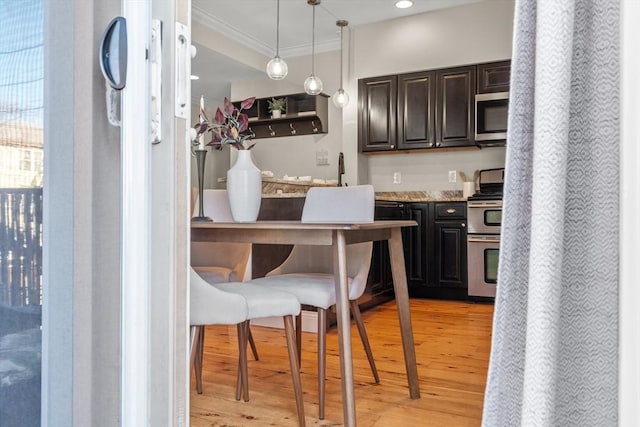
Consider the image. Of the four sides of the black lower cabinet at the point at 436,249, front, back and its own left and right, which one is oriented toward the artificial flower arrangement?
front

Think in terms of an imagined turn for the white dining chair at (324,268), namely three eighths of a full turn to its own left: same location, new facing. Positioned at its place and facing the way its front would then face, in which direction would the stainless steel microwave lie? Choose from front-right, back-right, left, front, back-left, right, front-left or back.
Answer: front-left

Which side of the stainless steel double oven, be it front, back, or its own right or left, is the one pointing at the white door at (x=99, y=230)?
front

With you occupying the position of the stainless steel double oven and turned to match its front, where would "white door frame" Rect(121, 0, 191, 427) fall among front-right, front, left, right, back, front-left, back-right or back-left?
front

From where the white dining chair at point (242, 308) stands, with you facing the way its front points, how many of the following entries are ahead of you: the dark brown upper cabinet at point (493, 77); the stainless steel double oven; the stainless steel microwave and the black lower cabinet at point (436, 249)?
4

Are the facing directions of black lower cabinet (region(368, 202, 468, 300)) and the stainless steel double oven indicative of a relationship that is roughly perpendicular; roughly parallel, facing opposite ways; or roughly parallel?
roughly parallel

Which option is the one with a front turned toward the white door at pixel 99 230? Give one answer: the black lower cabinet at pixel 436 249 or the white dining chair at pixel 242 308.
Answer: the black lower cabinet

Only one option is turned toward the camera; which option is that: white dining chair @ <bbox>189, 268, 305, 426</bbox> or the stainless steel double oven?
the stainless steel double oven

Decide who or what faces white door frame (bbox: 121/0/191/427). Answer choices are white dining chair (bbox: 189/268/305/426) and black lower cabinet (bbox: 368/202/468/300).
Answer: the black lower cabinet

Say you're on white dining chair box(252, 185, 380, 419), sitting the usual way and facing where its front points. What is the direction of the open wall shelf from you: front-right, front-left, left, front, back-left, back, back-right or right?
back-right

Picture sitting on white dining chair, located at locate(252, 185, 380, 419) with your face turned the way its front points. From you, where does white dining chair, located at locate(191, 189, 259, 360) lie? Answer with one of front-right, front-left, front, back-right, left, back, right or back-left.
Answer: right

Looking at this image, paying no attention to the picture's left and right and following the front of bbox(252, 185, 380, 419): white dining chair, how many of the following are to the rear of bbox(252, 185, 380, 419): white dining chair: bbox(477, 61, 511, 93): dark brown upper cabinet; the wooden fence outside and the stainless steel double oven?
2

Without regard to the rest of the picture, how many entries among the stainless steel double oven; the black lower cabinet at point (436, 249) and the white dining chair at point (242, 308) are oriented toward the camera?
2

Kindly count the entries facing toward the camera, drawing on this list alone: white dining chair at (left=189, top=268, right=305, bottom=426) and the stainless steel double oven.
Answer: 1

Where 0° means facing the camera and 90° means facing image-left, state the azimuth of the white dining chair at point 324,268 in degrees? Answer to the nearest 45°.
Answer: approximately 45°

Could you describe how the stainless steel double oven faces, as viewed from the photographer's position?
facing the viewer

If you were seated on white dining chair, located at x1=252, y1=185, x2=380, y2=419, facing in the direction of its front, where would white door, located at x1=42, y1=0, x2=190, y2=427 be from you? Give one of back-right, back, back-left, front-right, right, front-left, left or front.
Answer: front-left

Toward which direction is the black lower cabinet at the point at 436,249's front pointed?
toward the camera

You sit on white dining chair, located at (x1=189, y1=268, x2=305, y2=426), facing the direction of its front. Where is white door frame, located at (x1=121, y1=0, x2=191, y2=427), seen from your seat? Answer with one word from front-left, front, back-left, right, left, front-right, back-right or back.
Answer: back-right

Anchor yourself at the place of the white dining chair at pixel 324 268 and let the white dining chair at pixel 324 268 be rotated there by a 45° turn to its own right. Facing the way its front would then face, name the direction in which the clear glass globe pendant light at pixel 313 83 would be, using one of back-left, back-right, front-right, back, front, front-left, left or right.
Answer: right
